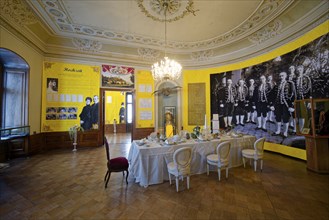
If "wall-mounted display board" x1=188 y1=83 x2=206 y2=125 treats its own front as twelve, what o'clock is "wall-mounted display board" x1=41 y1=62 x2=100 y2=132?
"wall-mounted display board" x1=41 y1=62 x2=100 y2=132 is roughly at 2 o'clock from "wall-mounted display board" x1=188 y1=83 x2=206 y2=125.

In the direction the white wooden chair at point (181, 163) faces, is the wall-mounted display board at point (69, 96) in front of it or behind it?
in front

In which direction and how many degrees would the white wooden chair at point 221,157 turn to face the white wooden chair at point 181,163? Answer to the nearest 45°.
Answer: approximately 90° to its left

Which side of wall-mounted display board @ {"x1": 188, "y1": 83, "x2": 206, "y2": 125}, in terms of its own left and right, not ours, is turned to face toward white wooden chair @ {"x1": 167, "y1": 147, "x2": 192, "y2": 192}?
front

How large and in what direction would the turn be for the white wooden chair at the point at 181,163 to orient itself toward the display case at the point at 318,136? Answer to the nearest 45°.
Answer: approximately 135° to its right

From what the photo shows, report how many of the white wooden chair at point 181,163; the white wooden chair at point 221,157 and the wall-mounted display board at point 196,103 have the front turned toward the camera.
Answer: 1

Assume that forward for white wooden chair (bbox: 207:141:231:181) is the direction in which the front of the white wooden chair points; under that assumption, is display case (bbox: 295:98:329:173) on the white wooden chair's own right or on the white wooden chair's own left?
on the white wooden chair's own right

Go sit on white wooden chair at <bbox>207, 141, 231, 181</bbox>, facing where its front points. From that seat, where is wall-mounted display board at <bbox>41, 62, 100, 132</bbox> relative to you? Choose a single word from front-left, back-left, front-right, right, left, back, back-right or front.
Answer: front-left

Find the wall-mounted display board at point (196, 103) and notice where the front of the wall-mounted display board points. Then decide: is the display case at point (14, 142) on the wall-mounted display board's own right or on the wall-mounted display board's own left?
on the wall-mounted display board's own right

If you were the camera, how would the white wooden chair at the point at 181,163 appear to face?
facing away from the viewer and to the left of the viewer

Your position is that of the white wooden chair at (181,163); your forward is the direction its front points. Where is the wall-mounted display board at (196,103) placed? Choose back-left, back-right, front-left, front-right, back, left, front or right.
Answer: front-right

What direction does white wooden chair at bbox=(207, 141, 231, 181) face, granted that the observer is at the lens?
facing away from the viewer and to the left of the viewer

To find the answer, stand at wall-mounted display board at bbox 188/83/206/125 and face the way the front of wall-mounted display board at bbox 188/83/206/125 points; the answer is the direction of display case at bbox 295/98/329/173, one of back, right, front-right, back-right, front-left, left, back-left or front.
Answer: front-left
